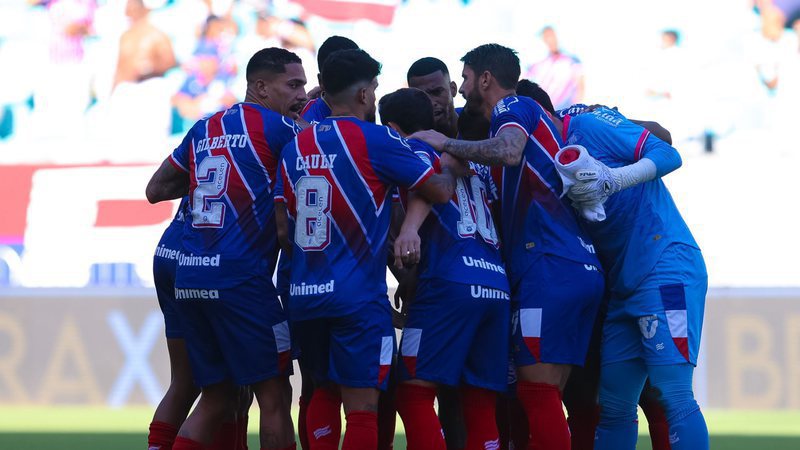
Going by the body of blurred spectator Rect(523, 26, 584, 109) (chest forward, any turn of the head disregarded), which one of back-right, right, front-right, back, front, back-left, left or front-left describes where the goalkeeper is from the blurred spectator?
front

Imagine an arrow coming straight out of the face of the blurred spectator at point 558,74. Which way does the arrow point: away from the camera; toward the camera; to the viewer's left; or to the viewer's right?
toward the camera

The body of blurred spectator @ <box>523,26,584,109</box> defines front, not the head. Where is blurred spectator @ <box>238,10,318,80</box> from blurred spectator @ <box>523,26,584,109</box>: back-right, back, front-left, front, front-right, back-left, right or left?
right

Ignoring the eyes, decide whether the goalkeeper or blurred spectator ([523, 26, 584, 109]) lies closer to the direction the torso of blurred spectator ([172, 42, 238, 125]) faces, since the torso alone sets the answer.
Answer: the goalkeeper

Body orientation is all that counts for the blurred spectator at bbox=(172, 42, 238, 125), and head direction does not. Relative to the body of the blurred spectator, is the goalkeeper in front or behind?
in front

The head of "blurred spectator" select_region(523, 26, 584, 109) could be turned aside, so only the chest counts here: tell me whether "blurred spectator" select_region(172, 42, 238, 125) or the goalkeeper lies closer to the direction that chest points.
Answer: the goalkeeper

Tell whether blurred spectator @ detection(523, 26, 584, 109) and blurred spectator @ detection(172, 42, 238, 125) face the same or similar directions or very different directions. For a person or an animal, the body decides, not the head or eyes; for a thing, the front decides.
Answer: same or similar directions

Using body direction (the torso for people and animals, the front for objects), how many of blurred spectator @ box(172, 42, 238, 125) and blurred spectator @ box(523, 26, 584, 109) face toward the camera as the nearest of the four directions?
2

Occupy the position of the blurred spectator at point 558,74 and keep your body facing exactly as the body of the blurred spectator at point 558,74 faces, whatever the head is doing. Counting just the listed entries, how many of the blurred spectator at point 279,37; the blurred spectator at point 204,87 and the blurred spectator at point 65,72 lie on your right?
3

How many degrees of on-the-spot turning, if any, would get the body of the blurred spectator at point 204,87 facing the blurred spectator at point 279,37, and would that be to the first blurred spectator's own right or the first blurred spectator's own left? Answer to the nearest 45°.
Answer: approximately 90° to the first blurred spectator's own left

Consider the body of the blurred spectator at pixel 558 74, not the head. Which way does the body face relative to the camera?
toward the camera

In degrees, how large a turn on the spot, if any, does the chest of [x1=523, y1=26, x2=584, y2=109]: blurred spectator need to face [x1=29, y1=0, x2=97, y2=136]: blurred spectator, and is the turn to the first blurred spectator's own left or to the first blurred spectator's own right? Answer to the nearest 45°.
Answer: approximately 90° to the first blurred spectator's own right

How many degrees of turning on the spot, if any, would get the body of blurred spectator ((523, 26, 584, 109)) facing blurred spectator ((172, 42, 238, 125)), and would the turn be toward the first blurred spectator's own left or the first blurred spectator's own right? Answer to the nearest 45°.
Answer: approximately 90° to the first blurred spectator's own right

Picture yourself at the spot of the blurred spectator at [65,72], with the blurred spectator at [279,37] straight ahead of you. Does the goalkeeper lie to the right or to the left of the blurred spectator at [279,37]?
right

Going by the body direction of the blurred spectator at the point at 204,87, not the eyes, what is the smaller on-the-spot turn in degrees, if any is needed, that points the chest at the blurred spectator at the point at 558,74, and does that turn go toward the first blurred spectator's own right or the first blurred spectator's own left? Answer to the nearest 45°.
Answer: approximately 90° to the first blurred spectator's own left
